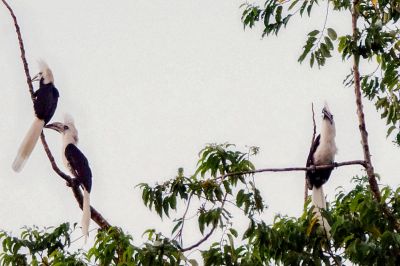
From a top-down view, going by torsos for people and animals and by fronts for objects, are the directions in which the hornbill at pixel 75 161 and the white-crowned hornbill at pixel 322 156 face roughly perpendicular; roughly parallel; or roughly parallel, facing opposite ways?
roughly perpendicular

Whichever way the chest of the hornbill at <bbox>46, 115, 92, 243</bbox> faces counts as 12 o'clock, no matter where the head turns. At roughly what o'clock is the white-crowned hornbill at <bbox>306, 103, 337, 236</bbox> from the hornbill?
The white-crowned hornbill is roughly at 7 o'clock from the hornbill.

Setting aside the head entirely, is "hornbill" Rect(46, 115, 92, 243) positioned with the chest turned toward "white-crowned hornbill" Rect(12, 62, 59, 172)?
yes

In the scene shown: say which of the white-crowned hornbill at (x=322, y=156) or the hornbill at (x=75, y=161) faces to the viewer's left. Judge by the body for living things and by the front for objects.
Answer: the hornbill

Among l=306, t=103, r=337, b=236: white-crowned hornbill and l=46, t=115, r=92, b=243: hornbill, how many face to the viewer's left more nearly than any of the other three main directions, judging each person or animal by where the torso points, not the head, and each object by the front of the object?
1

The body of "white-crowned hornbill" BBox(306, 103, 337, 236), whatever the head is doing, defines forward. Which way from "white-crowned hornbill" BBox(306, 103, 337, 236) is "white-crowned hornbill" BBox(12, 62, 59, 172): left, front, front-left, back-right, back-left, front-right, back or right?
back-right

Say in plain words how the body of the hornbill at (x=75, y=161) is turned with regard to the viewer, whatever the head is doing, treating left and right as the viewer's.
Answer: facing to the left of the viewer

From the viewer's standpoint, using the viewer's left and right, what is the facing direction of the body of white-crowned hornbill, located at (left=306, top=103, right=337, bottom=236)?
facing the viewer and to the right of the viewer

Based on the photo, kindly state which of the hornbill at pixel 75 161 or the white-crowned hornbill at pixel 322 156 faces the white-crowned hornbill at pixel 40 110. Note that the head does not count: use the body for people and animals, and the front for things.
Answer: the hornbill
